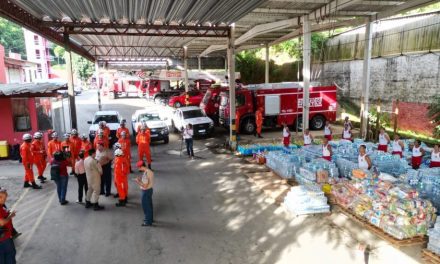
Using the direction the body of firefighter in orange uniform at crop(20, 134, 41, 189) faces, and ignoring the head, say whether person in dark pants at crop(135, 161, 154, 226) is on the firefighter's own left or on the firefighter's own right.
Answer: on the firefighter's own right

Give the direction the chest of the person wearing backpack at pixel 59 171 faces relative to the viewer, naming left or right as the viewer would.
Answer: facing away from the viewer and to the right of the viewer

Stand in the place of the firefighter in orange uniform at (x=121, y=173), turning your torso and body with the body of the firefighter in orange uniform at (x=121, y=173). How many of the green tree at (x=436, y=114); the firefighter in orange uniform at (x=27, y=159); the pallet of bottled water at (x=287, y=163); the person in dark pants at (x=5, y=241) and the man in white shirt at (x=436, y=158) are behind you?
3

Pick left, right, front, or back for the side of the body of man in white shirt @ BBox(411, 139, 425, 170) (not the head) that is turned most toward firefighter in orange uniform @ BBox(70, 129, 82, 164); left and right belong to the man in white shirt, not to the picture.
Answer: front

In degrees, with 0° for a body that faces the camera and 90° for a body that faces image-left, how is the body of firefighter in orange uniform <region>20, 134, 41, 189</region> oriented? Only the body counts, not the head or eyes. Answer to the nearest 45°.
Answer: approximately 270°

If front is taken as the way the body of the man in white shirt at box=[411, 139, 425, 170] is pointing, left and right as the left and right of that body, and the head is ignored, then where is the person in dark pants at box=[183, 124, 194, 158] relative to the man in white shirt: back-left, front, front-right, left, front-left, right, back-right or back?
front-right

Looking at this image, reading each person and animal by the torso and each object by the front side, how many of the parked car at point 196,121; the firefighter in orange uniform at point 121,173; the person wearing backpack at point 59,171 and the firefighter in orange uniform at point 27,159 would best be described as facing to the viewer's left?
1

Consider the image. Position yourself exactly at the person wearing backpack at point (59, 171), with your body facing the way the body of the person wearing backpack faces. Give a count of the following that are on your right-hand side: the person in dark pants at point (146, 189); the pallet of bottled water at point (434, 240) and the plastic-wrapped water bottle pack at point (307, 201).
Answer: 3

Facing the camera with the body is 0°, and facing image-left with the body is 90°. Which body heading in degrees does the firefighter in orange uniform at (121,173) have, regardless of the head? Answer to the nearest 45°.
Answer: approximately 90°
